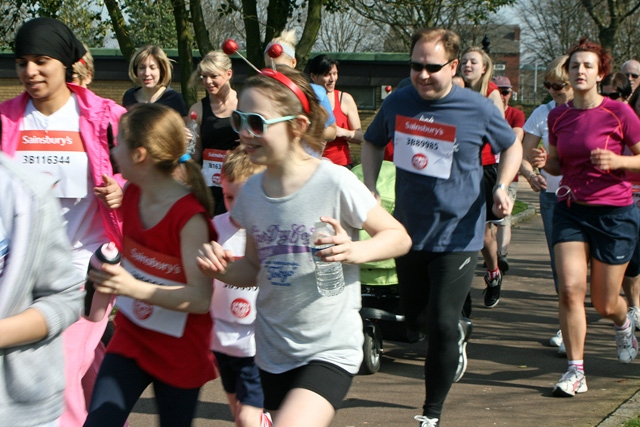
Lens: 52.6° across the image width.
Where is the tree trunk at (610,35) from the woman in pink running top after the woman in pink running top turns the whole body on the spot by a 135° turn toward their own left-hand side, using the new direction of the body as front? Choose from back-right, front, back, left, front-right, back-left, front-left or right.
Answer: left

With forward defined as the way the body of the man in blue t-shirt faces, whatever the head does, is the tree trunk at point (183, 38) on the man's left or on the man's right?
on the man's right

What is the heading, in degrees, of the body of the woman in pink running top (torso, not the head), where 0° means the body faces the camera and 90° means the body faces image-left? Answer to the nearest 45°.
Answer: approximately 45°

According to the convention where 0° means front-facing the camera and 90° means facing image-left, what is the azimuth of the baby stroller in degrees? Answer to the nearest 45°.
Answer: approximately 45°

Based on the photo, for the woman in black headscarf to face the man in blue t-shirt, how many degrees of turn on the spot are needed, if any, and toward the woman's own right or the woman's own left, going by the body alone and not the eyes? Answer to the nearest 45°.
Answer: approximately 135° to the woman's own left

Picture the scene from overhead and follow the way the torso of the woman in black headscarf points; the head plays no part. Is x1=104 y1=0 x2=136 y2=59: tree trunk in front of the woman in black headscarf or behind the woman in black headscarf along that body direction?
behind

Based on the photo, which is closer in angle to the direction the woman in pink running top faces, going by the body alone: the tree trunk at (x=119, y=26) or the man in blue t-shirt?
the man in blue t-shirt

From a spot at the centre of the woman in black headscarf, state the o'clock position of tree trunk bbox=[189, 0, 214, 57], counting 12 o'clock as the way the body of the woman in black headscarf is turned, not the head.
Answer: The tree trunk is roughly at 5 o'clock from the woman in black headscarf.

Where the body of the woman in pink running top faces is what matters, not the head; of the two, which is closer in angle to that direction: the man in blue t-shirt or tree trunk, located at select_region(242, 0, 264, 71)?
the man in blue t-shirt
